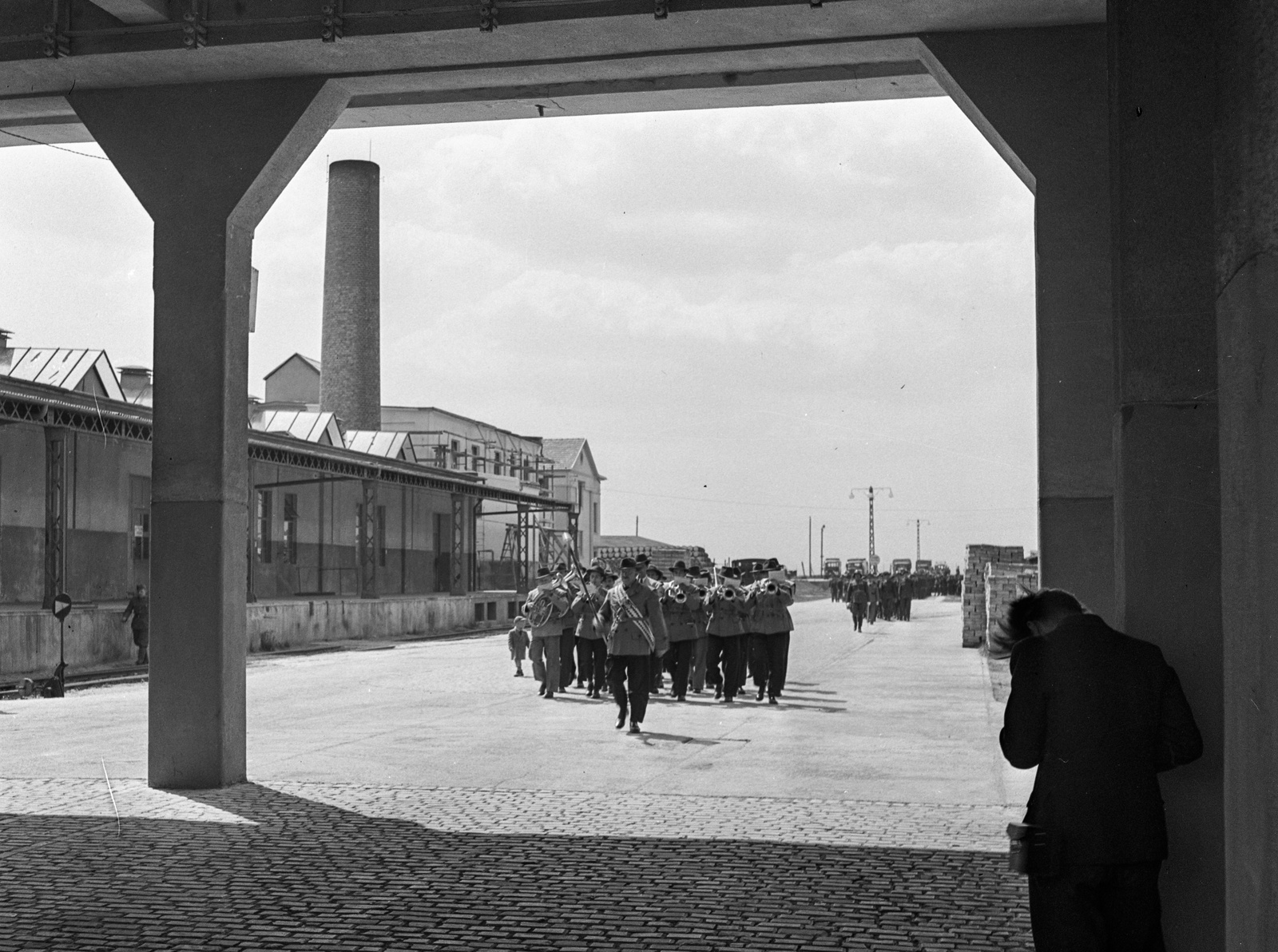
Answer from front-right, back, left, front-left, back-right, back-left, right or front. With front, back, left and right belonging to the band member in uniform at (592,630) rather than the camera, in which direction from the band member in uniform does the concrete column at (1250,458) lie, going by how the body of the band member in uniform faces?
front

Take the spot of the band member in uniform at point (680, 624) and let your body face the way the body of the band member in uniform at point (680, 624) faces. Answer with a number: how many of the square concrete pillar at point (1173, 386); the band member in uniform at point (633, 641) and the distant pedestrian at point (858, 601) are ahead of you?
2

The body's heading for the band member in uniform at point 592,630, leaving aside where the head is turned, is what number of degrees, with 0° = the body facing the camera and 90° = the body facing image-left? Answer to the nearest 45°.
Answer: approximately 0°

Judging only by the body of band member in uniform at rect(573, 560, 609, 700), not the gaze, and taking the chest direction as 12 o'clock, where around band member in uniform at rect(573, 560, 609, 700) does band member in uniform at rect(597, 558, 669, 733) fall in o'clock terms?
band member in uniform at rect(597, 558, 669, 733) is roughly at 12 o'clock from band member in uniform at rect(573, 560, 609, 700).

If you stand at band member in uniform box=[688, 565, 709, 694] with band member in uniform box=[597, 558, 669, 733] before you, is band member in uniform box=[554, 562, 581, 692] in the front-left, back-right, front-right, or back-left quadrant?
front-right

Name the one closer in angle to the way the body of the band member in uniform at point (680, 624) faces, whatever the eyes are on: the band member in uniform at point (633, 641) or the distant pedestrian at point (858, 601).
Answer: the band member in uniform

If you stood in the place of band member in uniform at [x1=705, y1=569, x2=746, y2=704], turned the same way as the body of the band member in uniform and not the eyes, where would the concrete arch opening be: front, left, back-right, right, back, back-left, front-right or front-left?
front

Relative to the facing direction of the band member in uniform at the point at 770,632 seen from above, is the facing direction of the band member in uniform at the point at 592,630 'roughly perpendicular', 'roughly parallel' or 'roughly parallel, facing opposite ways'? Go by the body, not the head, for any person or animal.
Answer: roughly parallel

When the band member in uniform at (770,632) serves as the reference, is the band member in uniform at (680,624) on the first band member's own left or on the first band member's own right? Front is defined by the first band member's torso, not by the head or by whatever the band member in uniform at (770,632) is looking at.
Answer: on the first band member's own right

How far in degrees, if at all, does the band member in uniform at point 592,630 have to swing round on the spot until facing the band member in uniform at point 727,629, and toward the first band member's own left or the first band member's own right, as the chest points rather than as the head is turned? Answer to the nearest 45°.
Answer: approximately 90° to the first band member's own left

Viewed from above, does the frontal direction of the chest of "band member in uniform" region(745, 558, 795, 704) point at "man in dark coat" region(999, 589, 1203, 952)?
yes

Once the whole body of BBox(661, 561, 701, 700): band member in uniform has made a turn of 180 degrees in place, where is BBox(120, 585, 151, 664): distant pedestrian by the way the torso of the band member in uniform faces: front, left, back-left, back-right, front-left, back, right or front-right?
front-left

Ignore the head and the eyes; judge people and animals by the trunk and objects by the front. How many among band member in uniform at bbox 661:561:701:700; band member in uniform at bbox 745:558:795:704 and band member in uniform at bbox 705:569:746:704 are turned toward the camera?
3

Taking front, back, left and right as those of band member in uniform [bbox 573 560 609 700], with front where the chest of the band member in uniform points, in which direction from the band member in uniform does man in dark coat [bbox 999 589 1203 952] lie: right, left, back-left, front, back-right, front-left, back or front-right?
front

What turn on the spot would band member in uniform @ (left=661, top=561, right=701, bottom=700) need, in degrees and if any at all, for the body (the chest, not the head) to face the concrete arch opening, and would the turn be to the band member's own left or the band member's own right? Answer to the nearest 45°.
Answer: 0° — they already face it

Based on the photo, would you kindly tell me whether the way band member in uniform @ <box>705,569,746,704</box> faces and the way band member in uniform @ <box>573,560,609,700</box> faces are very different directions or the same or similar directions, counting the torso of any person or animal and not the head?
same or similar directions

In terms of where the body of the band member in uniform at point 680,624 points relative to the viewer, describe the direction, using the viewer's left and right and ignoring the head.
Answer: facing the viewer
